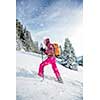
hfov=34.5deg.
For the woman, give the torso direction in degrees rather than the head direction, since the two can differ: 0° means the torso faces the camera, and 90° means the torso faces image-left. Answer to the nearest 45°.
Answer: approximately 90°
